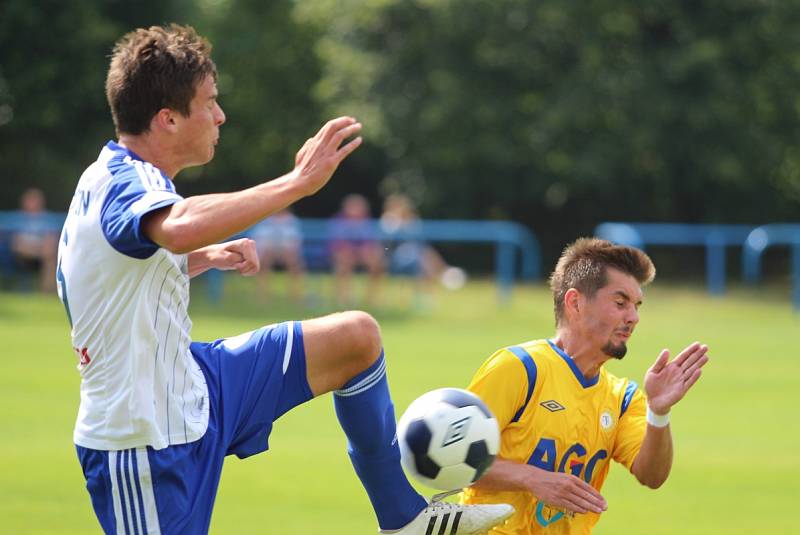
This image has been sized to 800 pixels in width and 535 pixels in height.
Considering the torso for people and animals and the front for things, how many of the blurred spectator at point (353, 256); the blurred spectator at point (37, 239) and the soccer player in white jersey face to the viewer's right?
1

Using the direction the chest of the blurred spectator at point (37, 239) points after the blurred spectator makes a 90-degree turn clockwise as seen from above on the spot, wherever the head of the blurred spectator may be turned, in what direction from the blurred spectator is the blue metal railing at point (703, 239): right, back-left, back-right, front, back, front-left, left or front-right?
back

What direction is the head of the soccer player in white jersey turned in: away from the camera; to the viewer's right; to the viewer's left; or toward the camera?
to the viewer's right

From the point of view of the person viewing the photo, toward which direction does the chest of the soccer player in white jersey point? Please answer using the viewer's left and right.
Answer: facing to the right of the viewer

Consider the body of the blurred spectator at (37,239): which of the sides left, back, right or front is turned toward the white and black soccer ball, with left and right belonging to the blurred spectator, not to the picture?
front

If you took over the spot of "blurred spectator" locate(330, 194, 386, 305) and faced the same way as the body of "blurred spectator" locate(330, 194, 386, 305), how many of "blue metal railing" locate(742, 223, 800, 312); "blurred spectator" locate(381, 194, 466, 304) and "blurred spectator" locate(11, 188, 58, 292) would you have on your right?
1

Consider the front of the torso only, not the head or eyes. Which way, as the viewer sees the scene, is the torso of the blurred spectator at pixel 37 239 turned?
toward the camera

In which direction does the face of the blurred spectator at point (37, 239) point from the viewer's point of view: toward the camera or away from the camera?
toward the camera

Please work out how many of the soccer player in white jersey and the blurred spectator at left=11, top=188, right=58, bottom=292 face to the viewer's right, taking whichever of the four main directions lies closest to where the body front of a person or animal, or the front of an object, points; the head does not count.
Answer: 1

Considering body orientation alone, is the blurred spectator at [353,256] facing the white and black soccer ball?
yes

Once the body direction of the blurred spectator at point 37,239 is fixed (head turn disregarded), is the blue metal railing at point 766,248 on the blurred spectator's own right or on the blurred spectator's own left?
on the blurred spectator's own left

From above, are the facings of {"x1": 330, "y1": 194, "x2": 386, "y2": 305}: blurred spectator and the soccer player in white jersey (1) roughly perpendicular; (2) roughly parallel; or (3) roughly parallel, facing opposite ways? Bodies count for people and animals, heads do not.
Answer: roughly perpendicular

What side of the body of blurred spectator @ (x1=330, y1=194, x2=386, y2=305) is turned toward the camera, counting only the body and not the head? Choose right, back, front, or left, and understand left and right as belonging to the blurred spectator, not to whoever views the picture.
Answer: front
